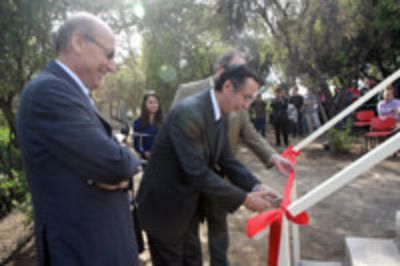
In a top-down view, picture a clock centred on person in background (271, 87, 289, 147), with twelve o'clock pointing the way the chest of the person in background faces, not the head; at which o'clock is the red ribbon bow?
The red ribbon bow is roughly at 12 o'clock from the person in background.

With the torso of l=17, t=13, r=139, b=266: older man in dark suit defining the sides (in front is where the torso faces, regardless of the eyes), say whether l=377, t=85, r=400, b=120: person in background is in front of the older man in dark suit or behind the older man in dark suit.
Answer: in front

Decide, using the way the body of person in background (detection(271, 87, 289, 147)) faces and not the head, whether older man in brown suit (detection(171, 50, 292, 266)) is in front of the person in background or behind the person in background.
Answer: in front

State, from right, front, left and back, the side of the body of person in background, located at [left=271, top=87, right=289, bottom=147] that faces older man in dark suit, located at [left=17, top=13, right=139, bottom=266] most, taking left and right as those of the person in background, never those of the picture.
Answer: front

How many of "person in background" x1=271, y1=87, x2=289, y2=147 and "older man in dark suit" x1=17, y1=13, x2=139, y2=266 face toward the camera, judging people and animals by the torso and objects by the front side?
1

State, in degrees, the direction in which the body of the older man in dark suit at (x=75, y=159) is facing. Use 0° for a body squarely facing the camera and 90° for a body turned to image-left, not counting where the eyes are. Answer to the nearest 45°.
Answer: approximately 270°

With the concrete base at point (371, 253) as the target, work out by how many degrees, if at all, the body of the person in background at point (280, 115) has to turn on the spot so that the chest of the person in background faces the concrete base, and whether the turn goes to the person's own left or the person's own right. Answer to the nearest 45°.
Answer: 0° — they already face it

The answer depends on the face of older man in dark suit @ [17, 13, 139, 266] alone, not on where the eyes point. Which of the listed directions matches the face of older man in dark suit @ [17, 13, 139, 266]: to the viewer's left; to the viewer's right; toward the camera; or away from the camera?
to the viewer's right

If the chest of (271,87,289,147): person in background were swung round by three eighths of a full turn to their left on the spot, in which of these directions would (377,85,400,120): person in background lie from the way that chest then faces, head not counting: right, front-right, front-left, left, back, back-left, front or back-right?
right

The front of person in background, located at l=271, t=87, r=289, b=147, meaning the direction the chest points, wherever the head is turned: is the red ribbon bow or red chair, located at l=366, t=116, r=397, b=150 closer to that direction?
the red ribbon bow

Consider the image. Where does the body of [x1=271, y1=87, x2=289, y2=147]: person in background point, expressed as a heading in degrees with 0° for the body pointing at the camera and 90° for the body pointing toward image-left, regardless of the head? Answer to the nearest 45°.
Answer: approximately 0°
